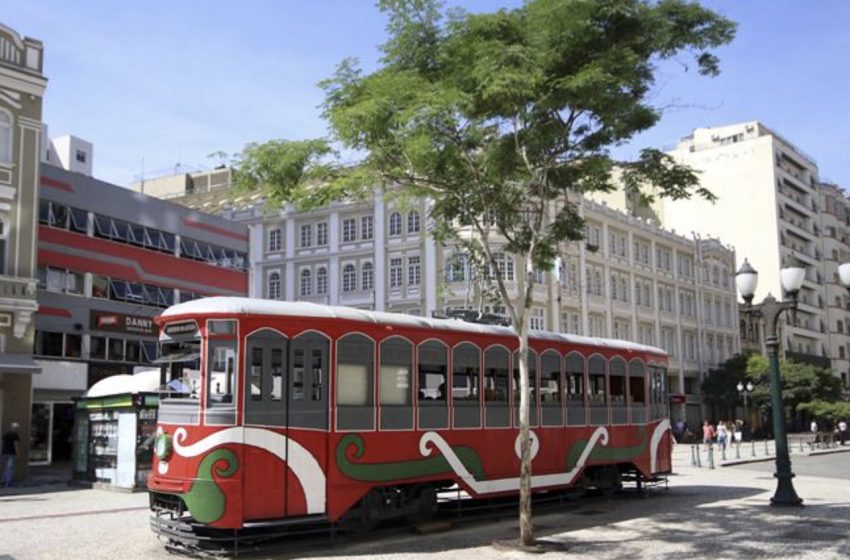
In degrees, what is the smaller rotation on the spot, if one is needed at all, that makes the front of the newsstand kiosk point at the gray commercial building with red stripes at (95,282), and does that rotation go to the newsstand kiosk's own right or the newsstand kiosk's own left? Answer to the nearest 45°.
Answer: approximately 135° to the newsstand kiosk's own right

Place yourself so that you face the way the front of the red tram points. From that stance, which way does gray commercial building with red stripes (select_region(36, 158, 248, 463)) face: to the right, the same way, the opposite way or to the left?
to the left

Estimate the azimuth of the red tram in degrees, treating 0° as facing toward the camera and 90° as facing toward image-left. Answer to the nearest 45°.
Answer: approximately 45°

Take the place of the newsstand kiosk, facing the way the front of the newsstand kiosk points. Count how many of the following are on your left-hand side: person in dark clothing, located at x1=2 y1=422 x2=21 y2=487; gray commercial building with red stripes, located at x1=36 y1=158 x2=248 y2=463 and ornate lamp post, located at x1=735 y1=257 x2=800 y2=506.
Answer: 1

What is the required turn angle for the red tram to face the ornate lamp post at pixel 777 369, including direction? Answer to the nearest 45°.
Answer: approximately 180°

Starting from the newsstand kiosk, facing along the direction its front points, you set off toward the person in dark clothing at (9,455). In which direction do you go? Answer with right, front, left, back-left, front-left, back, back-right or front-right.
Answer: right

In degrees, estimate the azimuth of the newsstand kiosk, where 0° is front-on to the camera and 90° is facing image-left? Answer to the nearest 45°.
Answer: approximately 45°

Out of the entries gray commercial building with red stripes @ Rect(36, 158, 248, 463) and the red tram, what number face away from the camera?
0

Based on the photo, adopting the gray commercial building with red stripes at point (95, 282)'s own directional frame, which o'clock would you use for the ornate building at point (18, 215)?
the ornate building at point (18, 215) is roughly at 2 o'clock from the gray commercial building with red stripes at point (95, 282).

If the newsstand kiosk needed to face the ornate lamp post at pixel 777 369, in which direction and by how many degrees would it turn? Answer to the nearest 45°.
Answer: approximately 90° to its left

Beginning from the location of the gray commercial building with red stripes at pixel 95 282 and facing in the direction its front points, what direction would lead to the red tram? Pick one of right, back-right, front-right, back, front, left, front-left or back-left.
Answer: front-right

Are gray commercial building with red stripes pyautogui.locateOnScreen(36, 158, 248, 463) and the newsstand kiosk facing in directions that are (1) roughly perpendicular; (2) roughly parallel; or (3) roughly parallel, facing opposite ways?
roughly perpendicular

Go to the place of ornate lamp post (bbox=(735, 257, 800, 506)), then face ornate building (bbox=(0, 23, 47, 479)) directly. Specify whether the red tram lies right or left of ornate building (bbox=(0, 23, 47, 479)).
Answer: left
